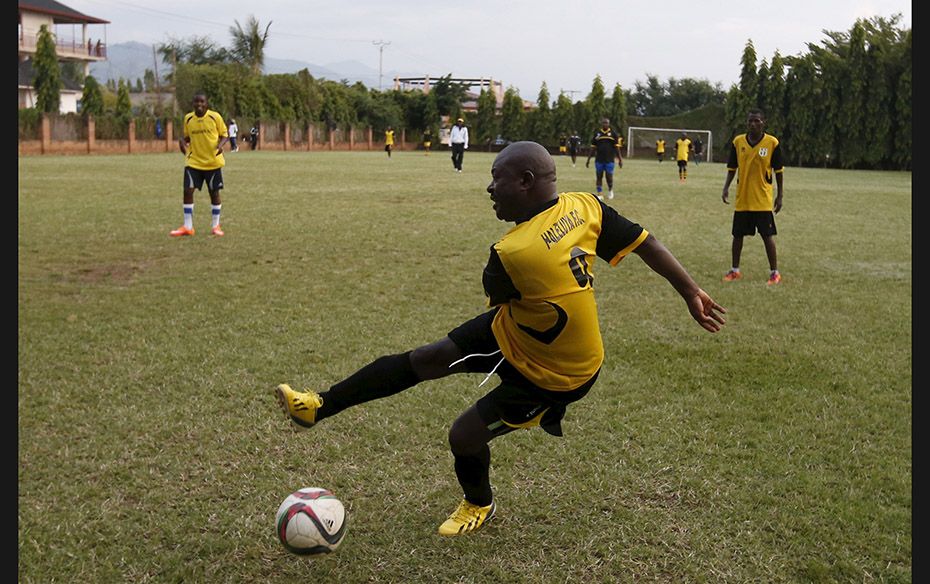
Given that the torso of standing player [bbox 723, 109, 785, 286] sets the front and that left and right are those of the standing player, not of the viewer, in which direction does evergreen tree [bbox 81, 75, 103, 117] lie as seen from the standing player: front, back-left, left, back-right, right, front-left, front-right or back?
back-right

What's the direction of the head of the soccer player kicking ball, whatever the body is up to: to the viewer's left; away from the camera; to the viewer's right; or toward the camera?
to the viewer's left

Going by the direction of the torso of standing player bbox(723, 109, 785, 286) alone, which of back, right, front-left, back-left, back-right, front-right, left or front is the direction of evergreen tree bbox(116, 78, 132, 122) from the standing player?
back-right

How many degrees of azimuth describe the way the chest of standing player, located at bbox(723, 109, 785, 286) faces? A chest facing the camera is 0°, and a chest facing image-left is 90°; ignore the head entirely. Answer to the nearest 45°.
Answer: approximately 0°

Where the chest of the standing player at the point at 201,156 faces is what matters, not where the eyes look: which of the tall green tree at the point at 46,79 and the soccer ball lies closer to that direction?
the soccer ball

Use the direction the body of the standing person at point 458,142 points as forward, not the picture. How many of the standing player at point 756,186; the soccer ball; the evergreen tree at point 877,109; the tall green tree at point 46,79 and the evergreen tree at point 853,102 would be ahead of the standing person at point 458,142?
2

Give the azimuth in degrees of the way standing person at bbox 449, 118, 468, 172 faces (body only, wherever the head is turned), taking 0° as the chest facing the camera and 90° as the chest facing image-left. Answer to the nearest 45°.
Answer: approximately 0°

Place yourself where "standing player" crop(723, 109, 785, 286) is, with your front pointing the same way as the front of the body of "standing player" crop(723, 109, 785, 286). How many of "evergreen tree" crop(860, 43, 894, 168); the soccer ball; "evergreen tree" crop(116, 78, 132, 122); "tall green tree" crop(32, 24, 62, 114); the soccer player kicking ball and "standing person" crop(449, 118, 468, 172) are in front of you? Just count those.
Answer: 2

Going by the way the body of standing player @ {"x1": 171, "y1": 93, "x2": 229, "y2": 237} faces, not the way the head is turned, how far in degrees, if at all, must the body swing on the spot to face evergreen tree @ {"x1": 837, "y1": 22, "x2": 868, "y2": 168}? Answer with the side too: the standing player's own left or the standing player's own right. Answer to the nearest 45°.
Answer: approximately 135° to the standing player's own left

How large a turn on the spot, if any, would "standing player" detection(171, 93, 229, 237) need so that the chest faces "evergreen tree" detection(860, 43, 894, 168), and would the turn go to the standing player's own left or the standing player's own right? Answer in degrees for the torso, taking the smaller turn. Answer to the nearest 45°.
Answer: approximately 135° to the standing player's own left

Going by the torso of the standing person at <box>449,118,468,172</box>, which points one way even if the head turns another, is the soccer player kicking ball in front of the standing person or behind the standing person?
in front
